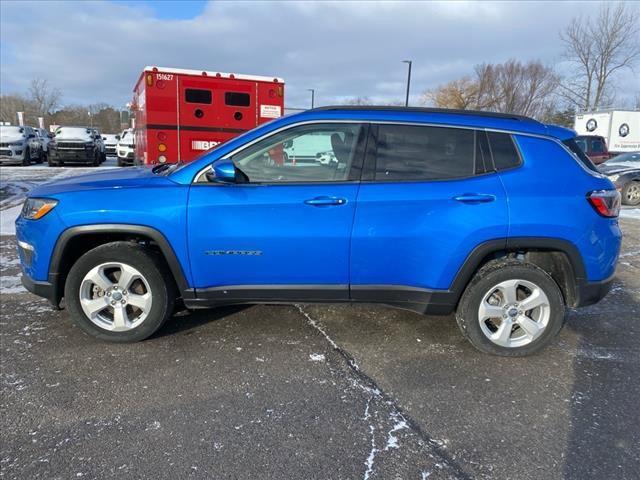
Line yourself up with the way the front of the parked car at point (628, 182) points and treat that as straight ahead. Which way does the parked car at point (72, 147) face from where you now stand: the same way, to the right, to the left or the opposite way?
to the left

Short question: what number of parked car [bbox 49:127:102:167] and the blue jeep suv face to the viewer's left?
1

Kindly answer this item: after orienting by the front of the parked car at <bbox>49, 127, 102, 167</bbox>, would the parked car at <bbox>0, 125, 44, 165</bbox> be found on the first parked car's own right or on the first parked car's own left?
on the first parked car's own right

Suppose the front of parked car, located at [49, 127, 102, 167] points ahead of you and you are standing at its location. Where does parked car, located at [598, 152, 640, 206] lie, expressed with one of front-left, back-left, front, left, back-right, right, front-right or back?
front-left

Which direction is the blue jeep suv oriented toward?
to the viewer's left

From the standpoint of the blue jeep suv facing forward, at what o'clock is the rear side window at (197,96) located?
The rear side window is roughly at 2 o'clock from the blue jeep suv.

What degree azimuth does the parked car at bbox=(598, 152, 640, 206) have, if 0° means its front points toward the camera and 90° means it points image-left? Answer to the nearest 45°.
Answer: approximately 45°

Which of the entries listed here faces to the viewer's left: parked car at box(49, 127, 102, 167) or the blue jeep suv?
the blue jeep suv

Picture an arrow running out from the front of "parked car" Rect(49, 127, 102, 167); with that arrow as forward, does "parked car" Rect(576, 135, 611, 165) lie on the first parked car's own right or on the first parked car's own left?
on the first parked car's own left

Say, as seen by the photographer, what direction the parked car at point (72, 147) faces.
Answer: facing the viewer

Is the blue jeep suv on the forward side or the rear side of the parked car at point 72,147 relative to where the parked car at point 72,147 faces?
on the forward side

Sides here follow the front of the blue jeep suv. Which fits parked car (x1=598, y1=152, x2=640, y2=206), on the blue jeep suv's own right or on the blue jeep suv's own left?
on the blue jeep suv's own right
